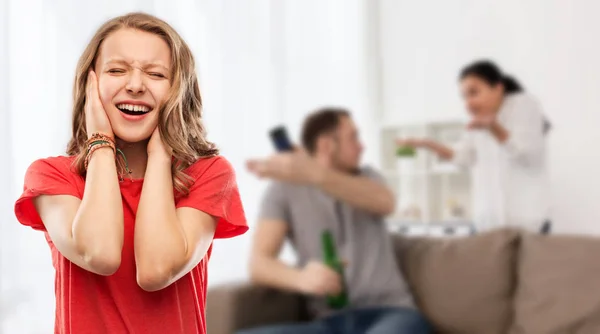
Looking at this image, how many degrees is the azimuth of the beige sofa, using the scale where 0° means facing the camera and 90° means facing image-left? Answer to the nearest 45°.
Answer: approximately 0°

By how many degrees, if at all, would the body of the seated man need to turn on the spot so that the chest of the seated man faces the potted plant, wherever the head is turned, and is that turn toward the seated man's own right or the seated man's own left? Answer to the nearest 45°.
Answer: approximately 180°

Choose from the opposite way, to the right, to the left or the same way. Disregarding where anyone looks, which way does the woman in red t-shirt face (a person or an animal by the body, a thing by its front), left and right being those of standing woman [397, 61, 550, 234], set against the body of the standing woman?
to the left

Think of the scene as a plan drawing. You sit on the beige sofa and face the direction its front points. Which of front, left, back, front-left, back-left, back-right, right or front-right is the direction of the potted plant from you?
back

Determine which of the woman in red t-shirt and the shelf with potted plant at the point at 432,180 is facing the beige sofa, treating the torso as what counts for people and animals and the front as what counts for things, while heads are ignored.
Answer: the shelf with potted plant

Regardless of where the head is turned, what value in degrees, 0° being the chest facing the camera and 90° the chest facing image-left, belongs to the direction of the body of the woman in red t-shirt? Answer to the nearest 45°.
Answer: approximately 0°

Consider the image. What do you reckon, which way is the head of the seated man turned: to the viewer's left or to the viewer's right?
to the viewer's right

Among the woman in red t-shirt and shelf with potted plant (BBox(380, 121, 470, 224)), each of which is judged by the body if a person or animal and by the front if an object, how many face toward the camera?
2

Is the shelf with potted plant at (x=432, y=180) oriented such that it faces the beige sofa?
yes
